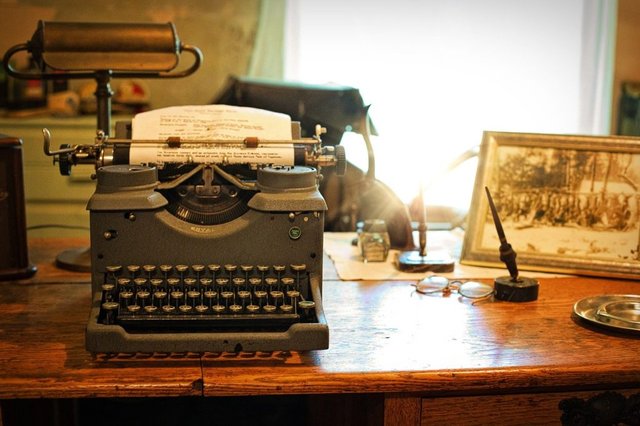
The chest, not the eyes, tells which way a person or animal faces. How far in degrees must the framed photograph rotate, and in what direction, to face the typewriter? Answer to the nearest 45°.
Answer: approximately 45° to its right

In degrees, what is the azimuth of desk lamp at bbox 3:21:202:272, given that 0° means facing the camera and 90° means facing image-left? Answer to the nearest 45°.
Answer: approximately 0°

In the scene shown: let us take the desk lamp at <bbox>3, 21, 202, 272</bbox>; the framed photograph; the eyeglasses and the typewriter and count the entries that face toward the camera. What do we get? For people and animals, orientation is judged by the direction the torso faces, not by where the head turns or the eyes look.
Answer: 4

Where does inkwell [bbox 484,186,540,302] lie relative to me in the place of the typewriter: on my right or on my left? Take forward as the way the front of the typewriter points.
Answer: on my left

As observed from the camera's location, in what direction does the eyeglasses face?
facing the viewer

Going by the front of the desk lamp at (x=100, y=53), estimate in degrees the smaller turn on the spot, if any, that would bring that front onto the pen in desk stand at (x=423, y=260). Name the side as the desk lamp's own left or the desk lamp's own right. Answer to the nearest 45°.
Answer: approximately 45° to the desk lamp's own left

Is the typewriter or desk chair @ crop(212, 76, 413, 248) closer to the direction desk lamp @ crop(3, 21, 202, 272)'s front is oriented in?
the typewriter

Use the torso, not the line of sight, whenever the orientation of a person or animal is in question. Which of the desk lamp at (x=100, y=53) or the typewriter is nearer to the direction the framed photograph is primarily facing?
the typewriter

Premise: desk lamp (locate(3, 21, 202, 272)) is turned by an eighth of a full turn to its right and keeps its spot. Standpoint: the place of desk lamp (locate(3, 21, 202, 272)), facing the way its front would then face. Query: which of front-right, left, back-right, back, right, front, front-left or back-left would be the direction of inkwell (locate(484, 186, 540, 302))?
left

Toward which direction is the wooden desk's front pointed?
toward the camera

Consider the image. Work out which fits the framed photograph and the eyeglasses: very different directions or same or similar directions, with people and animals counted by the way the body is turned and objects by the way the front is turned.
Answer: same or similar directions

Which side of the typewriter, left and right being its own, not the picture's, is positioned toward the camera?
front

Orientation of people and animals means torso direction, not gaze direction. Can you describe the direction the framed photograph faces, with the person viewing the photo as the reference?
facing the viewer

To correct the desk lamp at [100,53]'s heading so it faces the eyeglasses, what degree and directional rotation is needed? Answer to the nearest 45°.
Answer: approximately 45° to its left

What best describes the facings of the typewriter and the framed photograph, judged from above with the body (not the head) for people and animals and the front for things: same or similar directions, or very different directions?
same or similar directions
